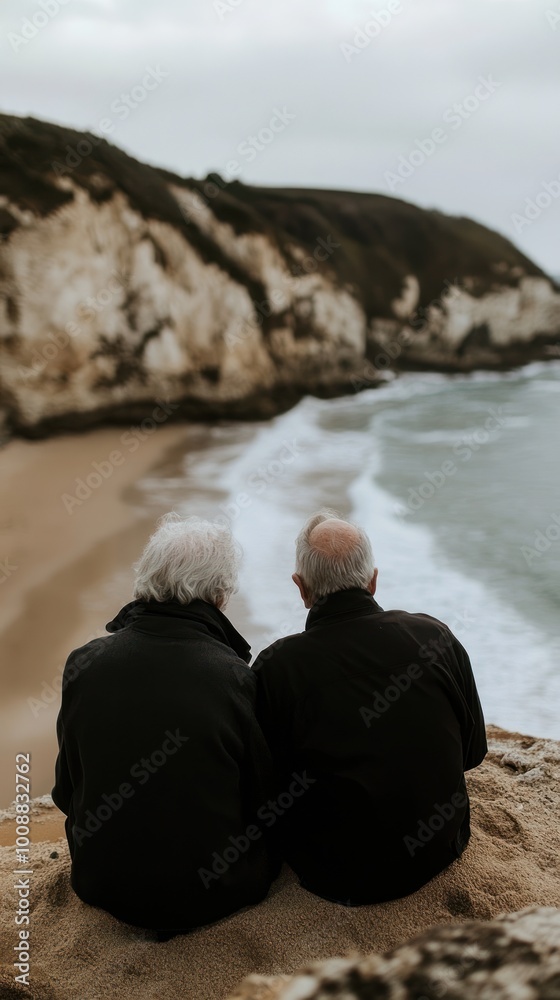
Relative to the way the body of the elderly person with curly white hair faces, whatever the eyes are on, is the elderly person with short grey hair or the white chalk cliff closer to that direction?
the white chalk cliff

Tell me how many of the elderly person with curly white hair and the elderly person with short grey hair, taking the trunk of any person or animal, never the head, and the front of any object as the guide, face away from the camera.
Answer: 2

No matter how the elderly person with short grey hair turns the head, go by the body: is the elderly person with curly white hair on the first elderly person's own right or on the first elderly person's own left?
on the first elderly person's own left

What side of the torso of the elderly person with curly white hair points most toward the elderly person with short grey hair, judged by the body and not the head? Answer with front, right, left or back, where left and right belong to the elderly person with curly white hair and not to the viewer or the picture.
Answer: right

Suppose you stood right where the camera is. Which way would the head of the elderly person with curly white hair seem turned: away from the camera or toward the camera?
away from the camera

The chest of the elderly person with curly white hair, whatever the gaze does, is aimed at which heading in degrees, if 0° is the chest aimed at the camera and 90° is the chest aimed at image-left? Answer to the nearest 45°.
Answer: approximately 180°

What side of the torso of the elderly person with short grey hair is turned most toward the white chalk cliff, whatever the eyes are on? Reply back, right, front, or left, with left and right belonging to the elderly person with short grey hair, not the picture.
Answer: front

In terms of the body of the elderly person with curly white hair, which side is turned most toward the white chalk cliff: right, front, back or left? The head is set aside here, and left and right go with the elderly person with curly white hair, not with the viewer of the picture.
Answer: front

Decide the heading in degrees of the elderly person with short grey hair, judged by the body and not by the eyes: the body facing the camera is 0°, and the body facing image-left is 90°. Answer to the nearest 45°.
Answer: approximately 180°
